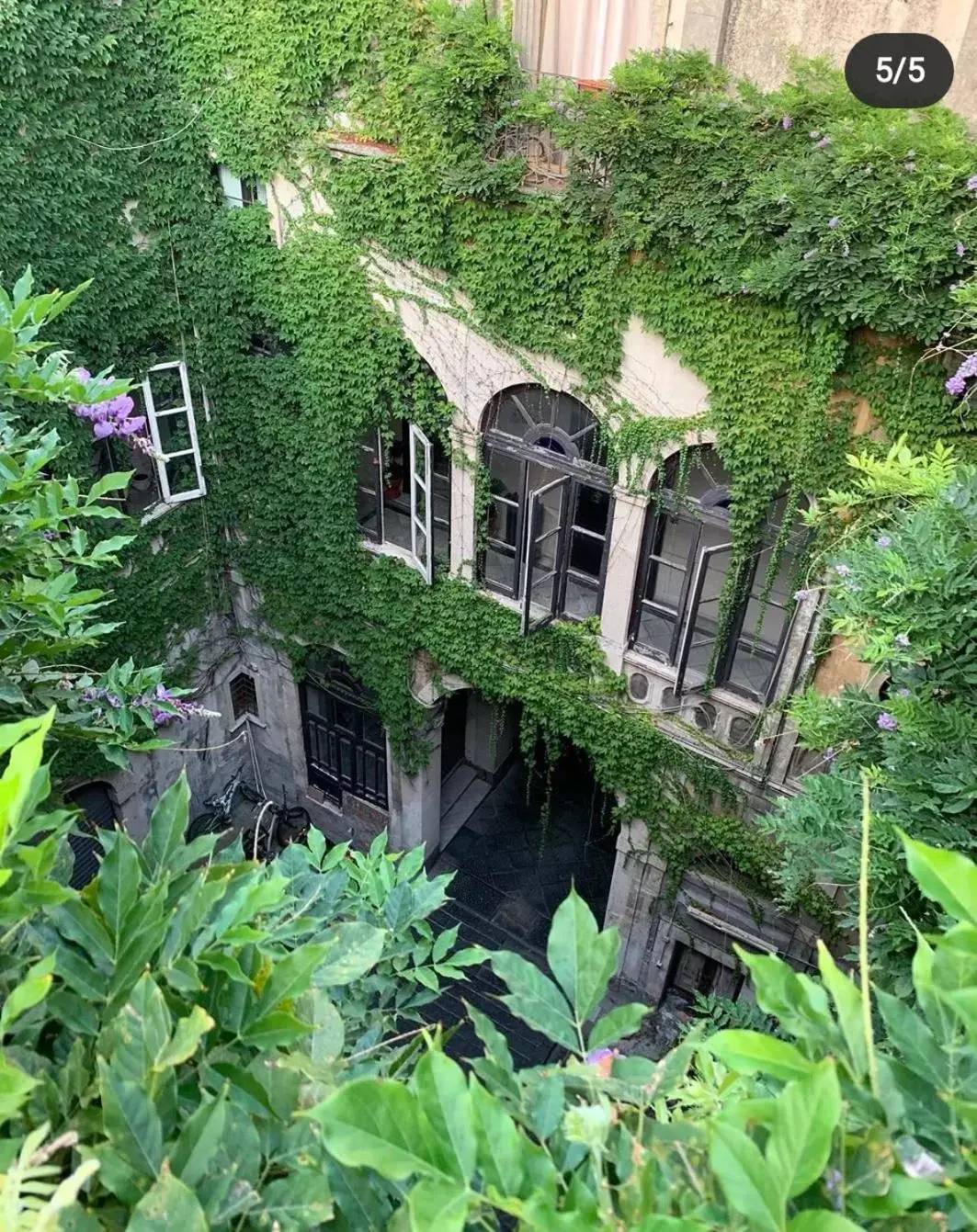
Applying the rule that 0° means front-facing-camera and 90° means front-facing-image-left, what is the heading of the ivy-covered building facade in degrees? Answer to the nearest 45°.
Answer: approximately 45°

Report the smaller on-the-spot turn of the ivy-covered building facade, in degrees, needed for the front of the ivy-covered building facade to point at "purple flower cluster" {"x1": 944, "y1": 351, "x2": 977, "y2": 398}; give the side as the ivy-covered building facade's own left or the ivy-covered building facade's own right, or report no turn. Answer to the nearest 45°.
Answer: approximately 90° to the ivy-covered building facade's own left
